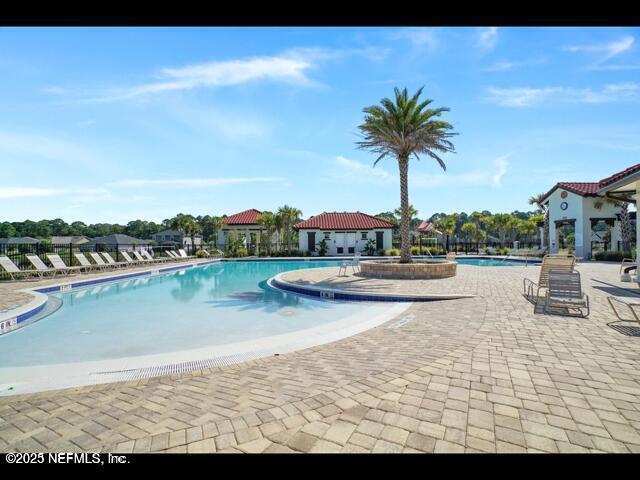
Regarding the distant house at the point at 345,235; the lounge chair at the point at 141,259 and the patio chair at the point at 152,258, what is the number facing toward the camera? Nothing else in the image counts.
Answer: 1

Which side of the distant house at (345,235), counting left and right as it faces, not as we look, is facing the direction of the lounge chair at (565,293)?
front

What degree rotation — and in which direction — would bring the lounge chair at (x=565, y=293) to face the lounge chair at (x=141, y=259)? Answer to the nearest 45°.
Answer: approximately 90° to its right

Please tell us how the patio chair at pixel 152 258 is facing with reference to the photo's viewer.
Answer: facing to the right of the viewer

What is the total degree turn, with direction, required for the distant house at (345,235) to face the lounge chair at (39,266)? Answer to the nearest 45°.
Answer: approximately 45° to its right

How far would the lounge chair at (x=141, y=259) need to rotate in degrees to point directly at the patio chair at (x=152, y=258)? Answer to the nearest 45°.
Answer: approximately 45° to its left

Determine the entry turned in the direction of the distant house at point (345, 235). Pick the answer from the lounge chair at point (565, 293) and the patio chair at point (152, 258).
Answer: the patio chair

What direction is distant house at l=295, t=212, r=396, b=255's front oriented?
toward the camera

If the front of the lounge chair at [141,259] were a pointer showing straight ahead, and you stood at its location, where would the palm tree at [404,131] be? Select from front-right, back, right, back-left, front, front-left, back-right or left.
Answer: front-right
